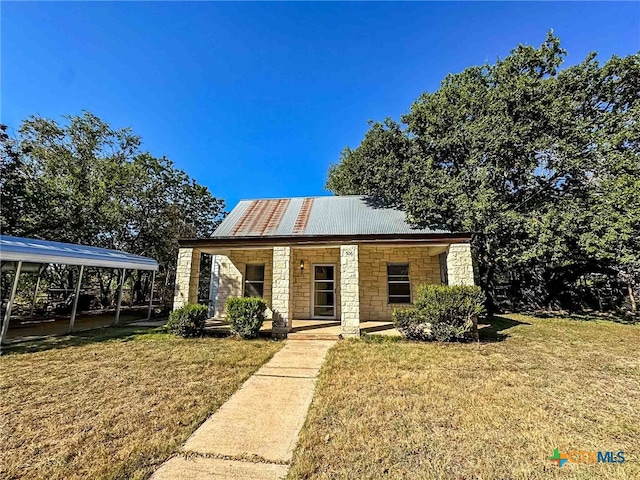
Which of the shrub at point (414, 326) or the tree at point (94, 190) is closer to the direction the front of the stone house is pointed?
the shrub

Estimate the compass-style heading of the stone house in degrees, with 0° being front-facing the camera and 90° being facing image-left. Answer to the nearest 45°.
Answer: approximately 0°

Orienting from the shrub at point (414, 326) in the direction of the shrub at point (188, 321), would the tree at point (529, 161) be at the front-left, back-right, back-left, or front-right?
back-right

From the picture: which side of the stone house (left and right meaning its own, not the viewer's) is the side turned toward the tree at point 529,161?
left

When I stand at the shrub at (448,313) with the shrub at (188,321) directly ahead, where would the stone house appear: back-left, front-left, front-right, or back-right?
front-right

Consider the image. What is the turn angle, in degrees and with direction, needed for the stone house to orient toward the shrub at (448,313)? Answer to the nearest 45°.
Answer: approximately 45° to its left

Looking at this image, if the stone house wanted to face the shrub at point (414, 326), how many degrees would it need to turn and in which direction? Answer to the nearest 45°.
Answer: approximately 45° to its left
